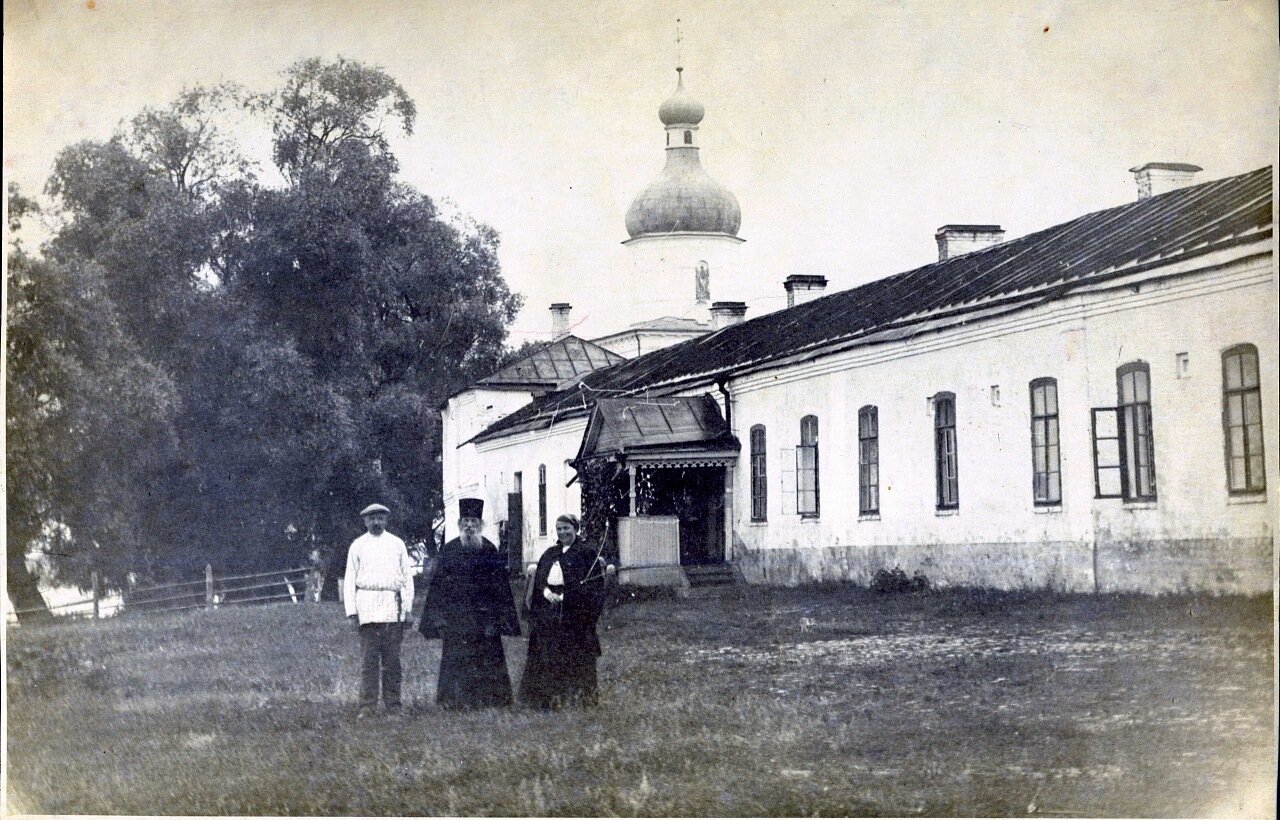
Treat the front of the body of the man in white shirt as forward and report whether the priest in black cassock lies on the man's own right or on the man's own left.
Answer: on the man's own left

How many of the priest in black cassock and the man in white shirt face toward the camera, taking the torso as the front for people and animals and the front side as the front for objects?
2

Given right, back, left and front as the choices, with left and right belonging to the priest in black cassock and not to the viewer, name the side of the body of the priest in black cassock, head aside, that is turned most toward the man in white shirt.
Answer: right

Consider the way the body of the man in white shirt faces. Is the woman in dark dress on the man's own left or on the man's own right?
on the man's own left

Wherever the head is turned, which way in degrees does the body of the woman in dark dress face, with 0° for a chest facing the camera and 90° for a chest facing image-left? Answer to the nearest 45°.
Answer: approximately 45°

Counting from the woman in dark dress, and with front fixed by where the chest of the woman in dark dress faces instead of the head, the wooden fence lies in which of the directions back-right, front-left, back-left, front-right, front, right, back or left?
right

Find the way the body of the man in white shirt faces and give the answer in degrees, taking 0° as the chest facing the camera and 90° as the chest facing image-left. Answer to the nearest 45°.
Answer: approximately 0°

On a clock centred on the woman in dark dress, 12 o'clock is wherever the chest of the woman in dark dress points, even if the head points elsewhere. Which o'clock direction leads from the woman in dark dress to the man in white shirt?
The man in white shirt is roughly at 2 o'clock from the woman in dark dress.

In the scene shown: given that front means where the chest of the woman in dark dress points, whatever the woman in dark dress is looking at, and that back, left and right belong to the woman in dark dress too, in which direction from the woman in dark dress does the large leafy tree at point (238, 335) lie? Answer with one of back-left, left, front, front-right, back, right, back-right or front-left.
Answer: right

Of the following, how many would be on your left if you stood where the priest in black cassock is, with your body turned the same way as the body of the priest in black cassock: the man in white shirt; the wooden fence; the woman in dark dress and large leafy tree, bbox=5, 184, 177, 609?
1
